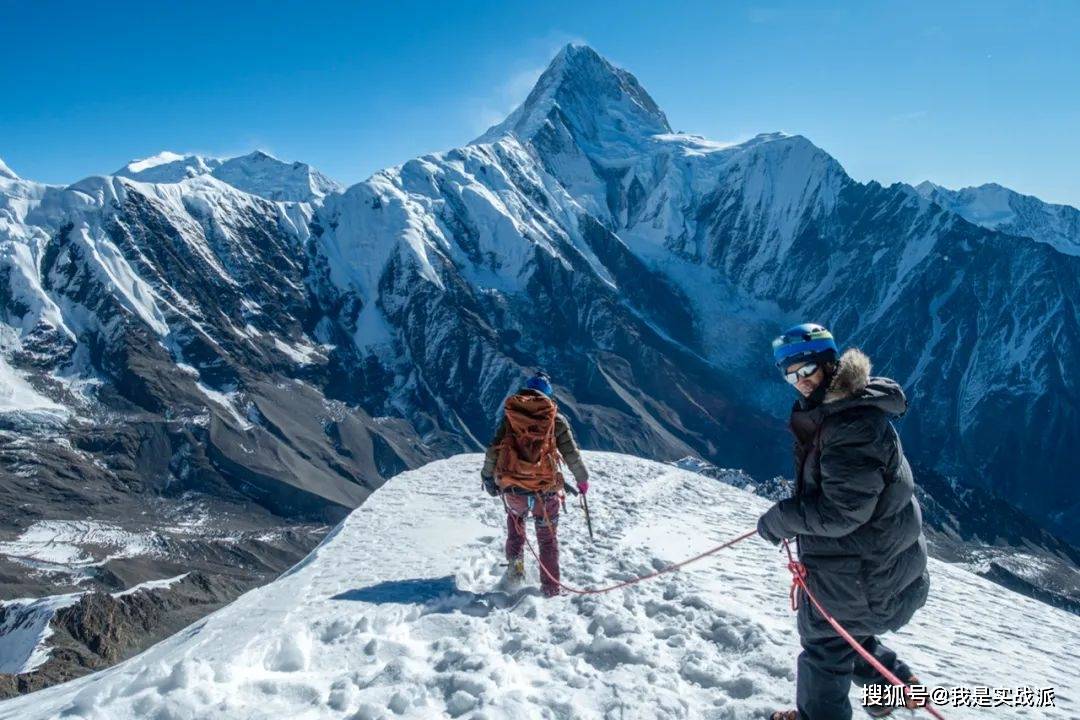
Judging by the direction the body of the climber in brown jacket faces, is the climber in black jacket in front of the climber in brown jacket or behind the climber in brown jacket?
behind

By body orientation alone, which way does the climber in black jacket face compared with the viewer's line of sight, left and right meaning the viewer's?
facing to the left of the viewer

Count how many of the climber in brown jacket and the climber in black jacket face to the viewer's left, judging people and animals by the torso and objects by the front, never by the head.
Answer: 1

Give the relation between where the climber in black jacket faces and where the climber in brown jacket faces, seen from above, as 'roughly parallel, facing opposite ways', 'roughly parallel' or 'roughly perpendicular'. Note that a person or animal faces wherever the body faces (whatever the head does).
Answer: roughly perpendicular

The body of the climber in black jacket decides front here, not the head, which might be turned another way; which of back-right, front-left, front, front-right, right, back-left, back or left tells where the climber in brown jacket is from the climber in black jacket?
front-right

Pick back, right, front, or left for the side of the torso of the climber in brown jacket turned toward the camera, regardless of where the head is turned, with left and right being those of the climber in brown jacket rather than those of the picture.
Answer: back

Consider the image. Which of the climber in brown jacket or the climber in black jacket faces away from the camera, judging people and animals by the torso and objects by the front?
the climber in brown jacket
